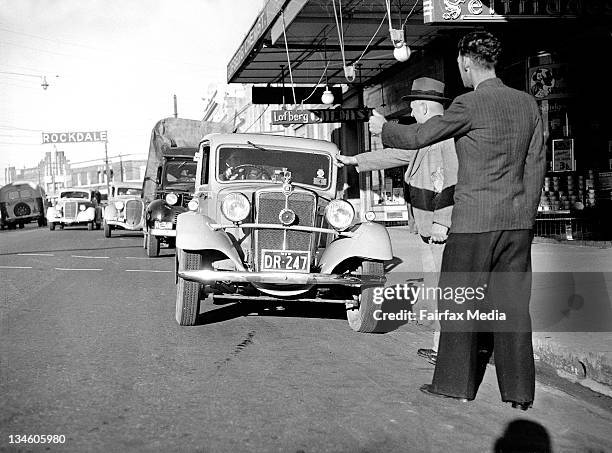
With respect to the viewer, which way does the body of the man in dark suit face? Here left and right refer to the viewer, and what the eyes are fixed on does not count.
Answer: facing away from the viewer and to the left of the viewer

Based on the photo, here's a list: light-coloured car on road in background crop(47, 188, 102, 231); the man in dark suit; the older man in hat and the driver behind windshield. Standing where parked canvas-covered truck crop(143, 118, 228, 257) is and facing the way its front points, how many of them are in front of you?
3

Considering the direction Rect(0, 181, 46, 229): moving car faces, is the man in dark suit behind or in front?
behind

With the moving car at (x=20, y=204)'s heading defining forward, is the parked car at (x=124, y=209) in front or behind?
behind

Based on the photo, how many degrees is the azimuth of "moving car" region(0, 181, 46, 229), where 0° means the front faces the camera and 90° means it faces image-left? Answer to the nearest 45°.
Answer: approximately 180°

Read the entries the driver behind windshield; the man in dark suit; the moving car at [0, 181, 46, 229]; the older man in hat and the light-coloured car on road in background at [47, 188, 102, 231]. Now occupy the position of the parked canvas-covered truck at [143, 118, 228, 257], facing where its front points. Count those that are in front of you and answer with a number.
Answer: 3

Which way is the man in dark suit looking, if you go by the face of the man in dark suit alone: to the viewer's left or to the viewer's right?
to the viewer's left

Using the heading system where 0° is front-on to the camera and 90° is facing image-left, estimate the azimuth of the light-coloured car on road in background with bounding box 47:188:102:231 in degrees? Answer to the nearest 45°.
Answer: approximately 0°

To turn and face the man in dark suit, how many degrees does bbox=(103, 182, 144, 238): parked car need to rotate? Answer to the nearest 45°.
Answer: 0° — it already faces them

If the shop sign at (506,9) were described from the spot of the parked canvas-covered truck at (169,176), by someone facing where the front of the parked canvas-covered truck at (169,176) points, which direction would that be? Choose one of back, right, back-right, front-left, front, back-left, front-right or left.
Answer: front-left

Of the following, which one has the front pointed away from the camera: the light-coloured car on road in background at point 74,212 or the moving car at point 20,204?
the moving car at point 20,204
